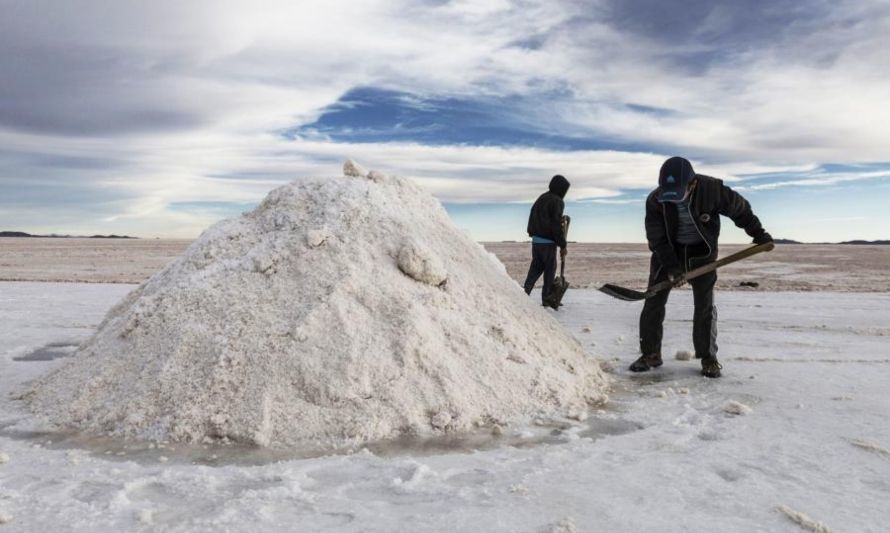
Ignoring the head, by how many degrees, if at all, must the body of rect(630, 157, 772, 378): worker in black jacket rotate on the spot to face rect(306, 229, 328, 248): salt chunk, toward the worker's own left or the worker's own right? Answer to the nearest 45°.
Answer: approximately 45° to the worker's own right

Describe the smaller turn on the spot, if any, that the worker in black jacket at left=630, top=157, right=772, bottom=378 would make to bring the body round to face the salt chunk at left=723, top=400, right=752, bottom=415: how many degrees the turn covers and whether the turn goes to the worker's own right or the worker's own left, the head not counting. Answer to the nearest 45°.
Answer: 0° — they already face it

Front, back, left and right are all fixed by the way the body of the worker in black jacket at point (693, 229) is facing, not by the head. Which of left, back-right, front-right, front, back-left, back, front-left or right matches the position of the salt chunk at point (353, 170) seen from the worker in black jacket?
right

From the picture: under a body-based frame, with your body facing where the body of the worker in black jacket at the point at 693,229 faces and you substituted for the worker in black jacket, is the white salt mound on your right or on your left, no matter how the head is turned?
on your right

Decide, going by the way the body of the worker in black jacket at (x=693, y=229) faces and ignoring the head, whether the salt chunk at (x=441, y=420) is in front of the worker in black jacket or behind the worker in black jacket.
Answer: in front

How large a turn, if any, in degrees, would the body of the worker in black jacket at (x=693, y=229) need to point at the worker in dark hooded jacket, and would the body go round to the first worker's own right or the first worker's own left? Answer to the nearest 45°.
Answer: approximately 135° to the first worker's own right

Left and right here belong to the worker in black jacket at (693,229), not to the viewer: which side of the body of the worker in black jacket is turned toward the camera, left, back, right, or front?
front
